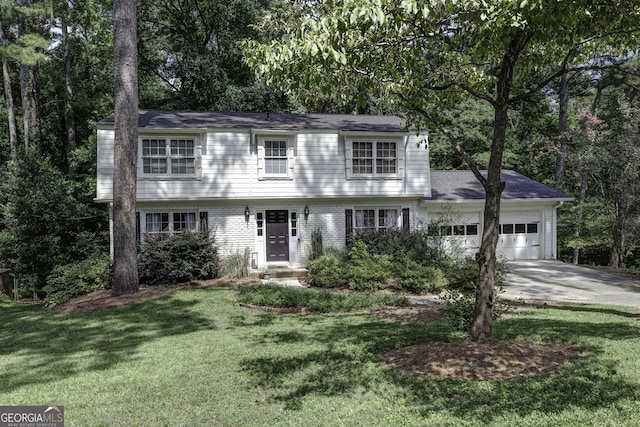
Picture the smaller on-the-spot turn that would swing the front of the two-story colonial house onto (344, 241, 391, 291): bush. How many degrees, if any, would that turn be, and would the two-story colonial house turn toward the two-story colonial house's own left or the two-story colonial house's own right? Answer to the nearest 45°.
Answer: approximately 45° to the two-story colonial house's own left

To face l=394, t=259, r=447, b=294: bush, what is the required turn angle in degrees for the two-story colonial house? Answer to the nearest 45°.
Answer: approximately 45° to its left

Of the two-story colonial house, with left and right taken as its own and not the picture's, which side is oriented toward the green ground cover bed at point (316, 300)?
front

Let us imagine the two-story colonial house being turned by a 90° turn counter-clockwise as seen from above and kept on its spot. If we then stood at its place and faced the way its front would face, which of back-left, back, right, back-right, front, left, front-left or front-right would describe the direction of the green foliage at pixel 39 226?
back

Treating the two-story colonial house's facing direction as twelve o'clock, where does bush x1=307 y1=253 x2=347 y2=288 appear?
The bush is roughly at 11 o'clock from the two-story colonial house.

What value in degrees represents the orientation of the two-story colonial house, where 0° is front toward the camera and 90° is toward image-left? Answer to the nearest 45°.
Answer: approximately 0°

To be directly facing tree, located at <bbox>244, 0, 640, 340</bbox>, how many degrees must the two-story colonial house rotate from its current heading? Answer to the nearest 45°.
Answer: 0° — it already faces it

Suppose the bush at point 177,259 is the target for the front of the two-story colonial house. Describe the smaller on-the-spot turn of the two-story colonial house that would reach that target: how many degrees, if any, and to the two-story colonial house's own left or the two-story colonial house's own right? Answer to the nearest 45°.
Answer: approximately 45° to the two-story colonial house's own right

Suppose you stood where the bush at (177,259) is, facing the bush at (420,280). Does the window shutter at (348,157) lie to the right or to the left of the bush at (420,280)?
left
